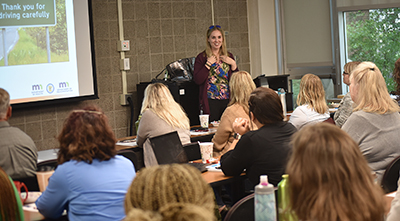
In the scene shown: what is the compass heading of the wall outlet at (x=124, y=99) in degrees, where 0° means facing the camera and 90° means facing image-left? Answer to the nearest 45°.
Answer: approximately 0°

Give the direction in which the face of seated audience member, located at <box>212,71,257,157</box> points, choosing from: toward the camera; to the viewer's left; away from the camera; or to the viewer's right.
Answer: away from the camera

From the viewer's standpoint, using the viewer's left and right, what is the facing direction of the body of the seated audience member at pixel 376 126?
facing away from the viewer and to the left of the viewer

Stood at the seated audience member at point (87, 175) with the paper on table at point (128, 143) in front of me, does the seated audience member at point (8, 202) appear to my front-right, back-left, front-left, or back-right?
back-left

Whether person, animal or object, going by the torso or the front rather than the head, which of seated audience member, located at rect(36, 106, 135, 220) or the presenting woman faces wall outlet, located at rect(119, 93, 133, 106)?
the seated audience member

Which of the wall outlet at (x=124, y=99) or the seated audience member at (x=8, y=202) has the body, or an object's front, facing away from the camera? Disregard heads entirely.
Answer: the seated audience member

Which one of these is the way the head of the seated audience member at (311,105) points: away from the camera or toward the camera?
away from the camera

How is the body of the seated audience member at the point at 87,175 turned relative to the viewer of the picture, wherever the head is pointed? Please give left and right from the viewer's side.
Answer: facing away from the viewer

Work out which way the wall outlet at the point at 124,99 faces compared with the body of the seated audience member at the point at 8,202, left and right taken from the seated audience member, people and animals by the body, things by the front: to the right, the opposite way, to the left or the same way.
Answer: the opposite way

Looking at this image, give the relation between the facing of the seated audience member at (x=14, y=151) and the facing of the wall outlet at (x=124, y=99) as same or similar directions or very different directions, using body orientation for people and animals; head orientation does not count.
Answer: very different directions

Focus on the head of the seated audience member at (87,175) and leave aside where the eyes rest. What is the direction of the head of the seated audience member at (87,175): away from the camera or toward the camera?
away from the camera

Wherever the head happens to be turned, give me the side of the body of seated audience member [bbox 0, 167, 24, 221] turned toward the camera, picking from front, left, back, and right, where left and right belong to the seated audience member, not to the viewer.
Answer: back
